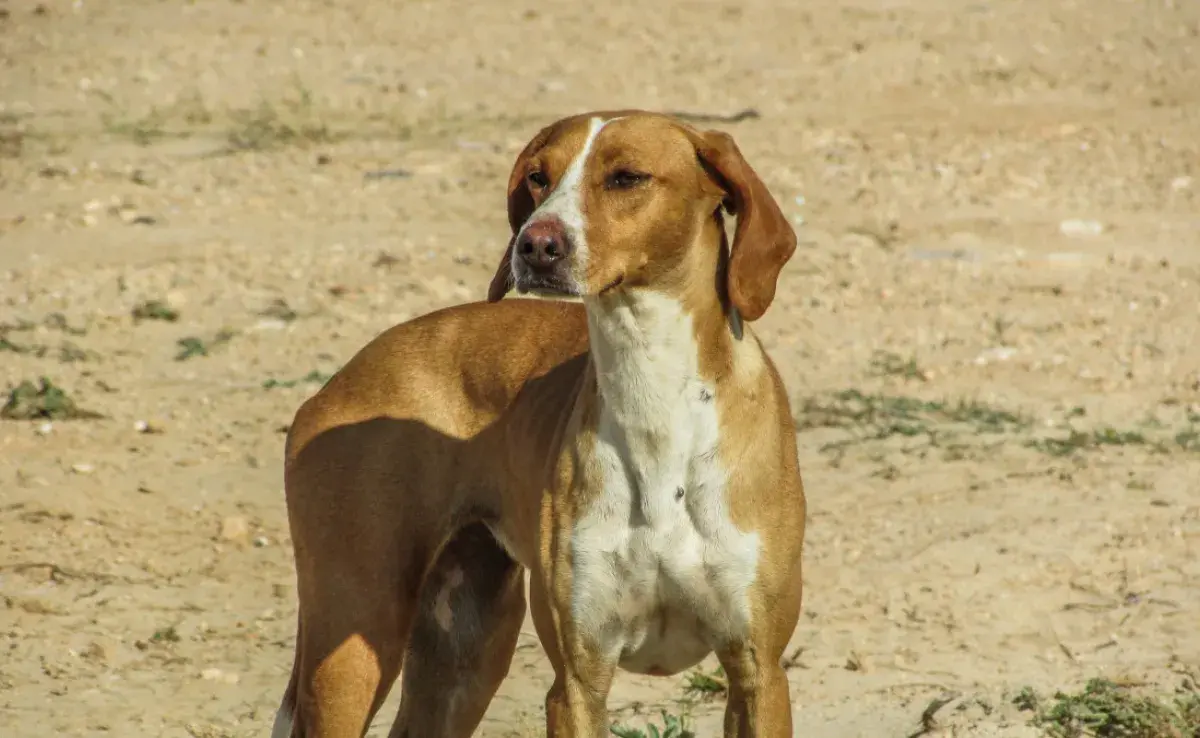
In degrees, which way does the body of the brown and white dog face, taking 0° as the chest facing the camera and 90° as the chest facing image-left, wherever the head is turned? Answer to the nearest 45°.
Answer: approximately 315°

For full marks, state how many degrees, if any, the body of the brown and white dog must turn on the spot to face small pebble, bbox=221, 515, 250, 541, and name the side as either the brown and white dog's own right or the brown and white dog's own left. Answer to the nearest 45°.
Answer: approximately 180°
